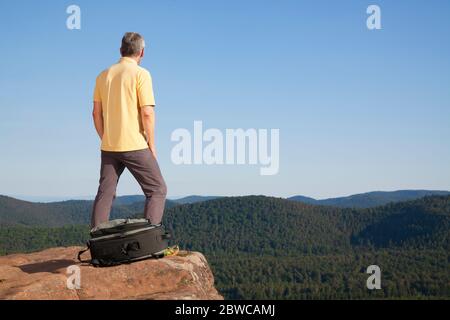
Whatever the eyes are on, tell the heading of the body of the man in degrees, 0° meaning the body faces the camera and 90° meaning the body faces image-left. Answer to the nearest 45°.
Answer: approximately 225°
